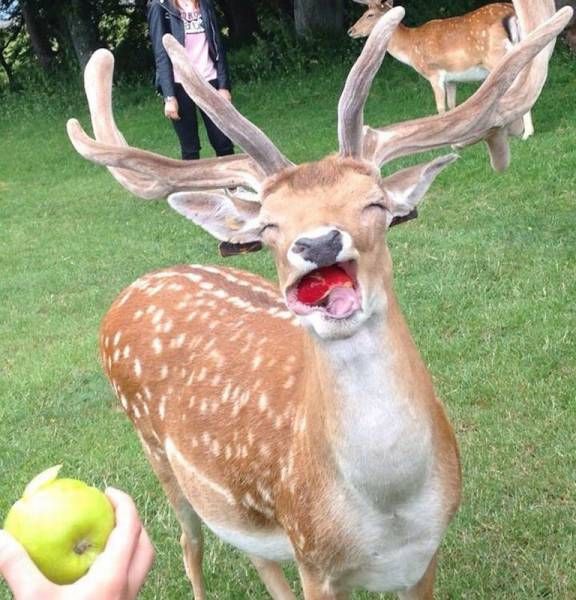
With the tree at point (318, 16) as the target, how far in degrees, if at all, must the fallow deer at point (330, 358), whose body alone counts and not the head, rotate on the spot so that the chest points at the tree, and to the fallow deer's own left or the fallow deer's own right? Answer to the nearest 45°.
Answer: approximately 135° to the fallow deer's own left

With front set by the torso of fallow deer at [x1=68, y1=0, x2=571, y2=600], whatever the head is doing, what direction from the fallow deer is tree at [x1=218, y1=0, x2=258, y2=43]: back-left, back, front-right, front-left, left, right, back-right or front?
back-left

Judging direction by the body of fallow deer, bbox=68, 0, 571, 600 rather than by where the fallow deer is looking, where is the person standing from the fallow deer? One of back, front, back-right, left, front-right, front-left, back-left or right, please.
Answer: back-left

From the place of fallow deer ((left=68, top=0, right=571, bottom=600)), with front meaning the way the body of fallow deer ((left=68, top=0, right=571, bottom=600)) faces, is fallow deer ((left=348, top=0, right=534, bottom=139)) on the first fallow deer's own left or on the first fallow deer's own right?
on the first fallow deer's own left

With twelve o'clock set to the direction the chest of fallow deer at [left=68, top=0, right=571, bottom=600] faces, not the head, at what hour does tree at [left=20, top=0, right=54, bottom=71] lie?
The tree is roughly at 7 o'clock from the fallow deer.

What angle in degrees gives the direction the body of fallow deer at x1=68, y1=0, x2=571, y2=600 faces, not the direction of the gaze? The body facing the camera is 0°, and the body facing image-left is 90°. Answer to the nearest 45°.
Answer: approximately 315°

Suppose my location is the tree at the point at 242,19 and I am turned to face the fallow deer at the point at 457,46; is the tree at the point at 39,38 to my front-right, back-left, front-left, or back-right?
back-right

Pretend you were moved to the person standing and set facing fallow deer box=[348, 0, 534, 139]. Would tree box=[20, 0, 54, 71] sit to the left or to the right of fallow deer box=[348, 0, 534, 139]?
left
